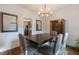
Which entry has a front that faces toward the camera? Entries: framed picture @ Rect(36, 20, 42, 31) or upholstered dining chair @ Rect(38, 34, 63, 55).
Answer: the framed picture

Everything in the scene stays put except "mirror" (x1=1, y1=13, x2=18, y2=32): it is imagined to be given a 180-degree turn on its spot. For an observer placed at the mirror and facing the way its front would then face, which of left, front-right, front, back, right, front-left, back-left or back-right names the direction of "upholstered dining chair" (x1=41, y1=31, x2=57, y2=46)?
back-right

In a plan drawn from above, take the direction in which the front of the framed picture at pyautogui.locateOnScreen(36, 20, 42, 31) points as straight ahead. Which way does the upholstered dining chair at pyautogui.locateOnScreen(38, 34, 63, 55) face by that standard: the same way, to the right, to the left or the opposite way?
to the right

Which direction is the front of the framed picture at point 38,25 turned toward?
toward the camera

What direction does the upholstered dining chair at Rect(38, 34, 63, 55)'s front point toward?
to the viewer's left
